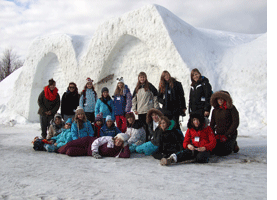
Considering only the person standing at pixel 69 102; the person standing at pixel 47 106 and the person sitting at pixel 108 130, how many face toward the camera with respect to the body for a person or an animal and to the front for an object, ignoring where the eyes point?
3

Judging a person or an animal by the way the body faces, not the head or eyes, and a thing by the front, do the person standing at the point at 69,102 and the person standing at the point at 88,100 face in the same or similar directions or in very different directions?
same or similar directions

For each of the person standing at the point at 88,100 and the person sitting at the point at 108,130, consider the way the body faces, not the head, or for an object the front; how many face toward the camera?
2

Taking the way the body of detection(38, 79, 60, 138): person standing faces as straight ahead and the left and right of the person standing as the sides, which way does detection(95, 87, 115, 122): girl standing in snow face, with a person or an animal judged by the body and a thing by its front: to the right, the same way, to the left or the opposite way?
the same way

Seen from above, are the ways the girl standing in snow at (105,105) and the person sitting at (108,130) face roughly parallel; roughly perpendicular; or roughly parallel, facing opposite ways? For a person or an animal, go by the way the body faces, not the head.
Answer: roughly parallel

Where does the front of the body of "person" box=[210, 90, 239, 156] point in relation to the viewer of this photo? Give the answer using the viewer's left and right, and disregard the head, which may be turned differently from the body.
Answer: facing the viewer and to the left of the viewer

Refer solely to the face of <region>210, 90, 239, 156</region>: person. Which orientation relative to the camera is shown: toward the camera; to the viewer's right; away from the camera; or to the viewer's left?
toward the camera

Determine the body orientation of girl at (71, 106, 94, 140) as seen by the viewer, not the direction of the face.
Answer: toward the camera

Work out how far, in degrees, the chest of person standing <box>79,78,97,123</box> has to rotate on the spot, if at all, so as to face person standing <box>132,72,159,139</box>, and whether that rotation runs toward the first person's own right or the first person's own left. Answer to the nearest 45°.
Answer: approximately 45° to the first person's own left

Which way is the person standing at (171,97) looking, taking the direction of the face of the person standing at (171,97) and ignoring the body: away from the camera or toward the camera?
toward the camera

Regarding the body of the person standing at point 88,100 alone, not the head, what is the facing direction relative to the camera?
toward the camera

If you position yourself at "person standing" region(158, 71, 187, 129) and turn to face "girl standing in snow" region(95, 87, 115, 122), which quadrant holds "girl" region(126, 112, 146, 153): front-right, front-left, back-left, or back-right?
front-left

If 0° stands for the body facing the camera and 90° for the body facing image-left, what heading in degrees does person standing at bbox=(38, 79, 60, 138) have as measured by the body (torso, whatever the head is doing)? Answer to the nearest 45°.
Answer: approximately 0°

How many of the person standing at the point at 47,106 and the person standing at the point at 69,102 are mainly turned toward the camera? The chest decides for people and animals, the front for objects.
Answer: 2
